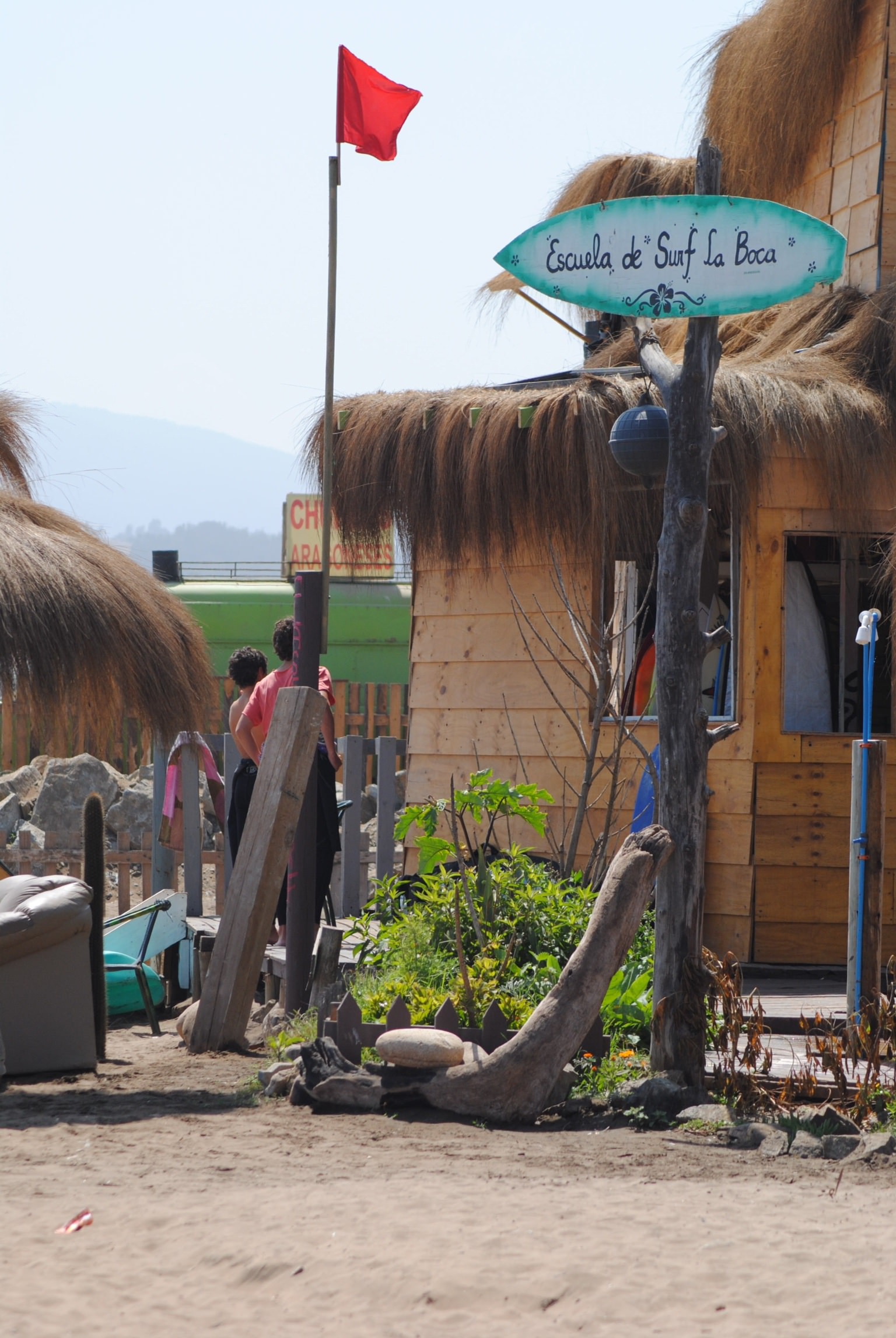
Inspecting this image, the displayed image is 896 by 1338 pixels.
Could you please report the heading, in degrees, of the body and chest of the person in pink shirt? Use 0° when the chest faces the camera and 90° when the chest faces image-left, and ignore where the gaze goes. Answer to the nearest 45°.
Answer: approximately 180°

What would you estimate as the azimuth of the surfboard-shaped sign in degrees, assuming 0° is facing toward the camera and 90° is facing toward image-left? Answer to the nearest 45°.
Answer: approximately 0°

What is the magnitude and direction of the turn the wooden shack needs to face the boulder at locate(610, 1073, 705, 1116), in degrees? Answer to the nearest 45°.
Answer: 0° — it already faces it

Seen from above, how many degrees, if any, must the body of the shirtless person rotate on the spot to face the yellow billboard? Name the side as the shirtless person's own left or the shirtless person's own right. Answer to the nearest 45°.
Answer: approximately 45° to the shirtless person's own left

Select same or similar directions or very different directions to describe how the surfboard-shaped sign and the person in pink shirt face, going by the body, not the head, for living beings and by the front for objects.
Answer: very different directions
